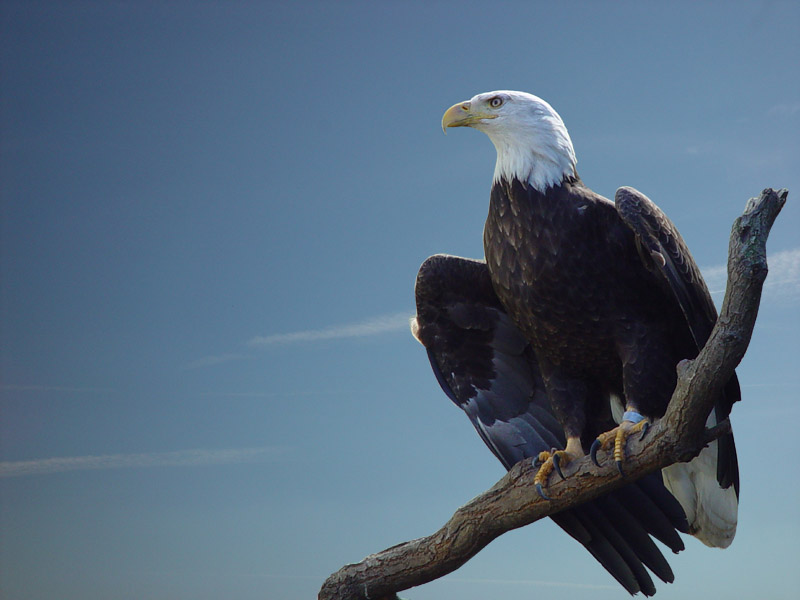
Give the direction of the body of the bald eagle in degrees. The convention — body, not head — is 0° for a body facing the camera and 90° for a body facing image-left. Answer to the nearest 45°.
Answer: approximately 45°
